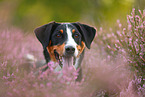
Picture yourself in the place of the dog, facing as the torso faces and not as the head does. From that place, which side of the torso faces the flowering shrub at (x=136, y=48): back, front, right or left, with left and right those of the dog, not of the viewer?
left

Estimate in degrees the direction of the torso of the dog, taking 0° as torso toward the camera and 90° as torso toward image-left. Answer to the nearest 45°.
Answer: approximately 0°
